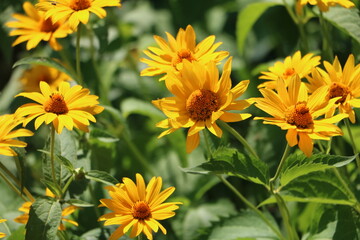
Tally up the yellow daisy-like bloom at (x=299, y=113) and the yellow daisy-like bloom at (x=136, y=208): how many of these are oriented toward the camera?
2

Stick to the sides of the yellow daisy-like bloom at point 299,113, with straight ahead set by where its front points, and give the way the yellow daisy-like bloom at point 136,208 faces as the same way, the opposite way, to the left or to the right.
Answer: the same way

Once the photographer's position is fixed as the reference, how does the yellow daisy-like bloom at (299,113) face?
facing the viewer

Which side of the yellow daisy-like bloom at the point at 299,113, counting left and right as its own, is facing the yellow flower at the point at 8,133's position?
right

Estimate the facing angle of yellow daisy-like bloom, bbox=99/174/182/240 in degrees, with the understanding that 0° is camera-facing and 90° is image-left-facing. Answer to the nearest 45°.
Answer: approximately 0°
